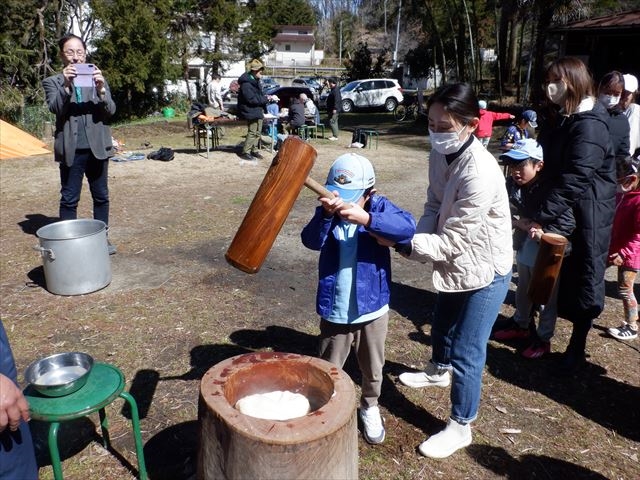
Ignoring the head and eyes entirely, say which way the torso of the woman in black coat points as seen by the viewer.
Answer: to the viewer's left

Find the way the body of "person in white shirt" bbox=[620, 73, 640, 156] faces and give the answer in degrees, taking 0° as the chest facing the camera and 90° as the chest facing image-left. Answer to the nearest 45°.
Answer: approximately 90°

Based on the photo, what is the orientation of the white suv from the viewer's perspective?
to the viewer's left

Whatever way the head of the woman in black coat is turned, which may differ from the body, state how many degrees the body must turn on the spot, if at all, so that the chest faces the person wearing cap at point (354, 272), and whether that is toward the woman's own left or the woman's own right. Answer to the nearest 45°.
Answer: approximately 45° to the woman's own left

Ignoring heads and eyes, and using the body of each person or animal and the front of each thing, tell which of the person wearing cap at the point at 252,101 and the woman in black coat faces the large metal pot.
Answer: the woman in black coat

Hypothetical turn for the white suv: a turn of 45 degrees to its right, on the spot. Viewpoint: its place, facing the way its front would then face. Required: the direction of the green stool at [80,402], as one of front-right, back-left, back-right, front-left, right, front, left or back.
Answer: back-left

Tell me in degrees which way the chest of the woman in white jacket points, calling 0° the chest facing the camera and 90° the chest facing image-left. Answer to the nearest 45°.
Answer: approximately 45°

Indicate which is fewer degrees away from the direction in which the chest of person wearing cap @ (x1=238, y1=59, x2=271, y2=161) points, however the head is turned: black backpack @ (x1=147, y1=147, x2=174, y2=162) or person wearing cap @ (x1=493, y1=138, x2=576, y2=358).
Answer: the person wearing cap

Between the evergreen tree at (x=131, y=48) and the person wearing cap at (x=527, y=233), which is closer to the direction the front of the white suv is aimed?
the evergreen tree

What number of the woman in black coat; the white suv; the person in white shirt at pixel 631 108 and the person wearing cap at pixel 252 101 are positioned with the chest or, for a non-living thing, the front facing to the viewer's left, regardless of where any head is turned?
3
